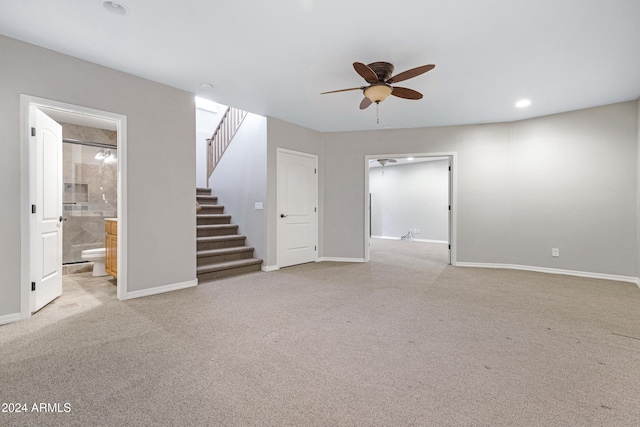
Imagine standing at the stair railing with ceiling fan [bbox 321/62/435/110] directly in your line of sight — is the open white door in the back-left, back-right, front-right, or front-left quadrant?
front-right

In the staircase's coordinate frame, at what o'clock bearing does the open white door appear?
The open white door is roughly at 3 o'clock from the staircase.

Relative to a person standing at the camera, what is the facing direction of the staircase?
facing the viewer and to the right of the viewer

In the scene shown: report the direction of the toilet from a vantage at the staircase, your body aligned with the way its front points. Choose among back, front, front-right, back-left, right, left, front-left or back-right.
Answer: back-right

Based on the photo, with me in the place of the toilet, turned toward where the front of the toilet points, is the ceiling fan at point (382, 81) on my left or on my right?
on my left
